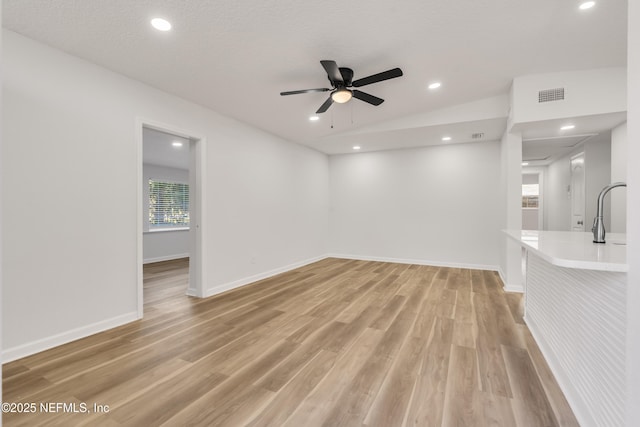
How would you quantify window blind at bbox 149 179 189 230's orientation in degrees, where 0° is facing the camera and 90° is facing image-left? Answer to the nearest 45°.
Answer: approximately 315°

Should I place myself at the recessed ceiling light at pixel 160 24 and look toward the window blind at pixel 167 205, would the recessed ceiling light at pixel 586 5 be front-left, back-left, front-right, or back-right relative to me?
back-right
